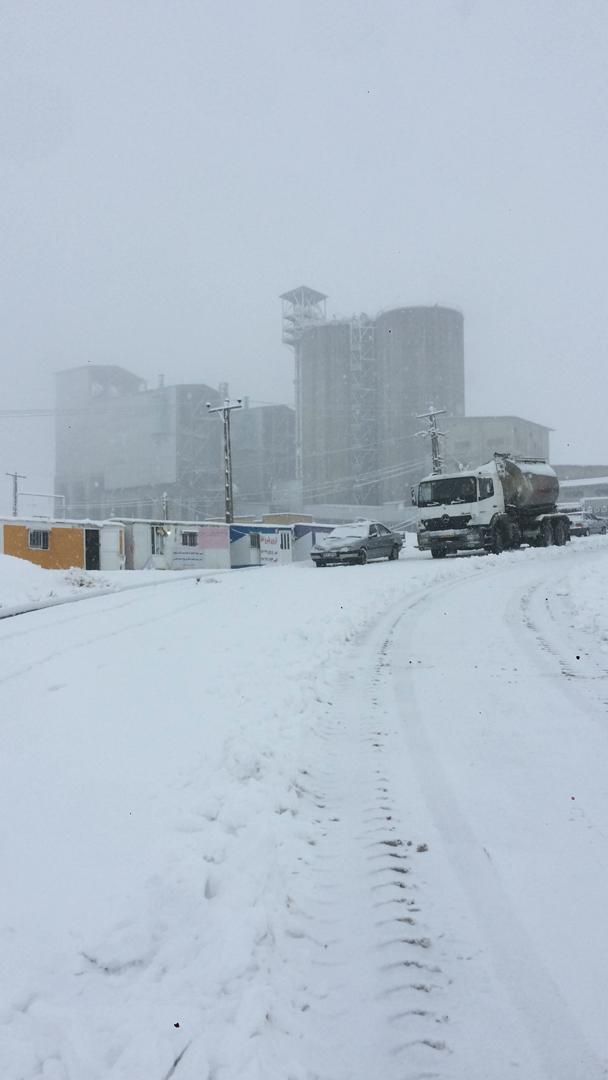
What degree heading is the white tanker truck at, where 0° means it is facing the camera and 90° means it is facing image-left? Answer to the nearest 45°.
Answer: approximately 45°

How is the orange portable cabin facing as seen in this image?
toward the camera

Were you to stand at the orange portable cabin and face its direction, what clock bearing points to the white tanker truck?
The white tanker truck is roughly at 10 o'clock from the orange portable cabin.

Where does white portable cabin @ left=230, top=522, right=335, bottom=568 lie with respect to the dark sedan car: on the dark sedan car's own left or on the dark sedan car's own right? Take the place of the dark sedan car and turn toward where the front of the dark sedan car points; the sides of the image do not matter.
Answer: on the dark sedan car's own right

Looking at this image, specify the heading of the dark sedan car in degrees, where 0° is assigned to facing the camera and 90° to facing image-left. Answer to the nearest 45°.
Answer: approximately 45°

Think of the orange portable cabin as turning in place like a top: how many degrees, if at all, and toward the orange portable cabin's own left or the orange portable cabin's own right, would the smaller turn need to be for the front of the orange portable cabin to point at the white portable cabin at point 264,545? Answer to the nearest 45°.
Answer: approximately 135° to the orange portable cabin's own left
